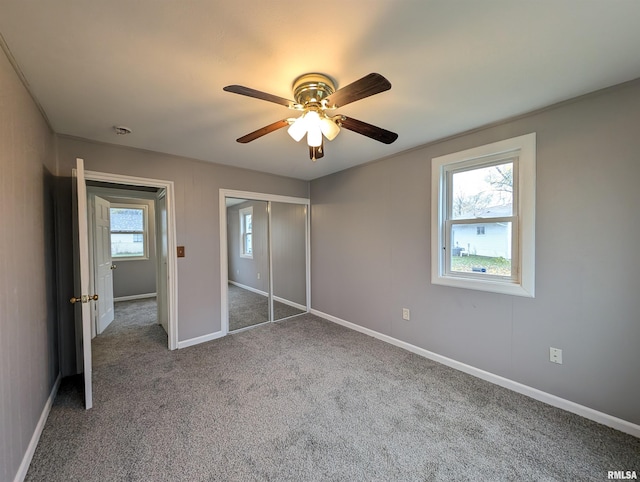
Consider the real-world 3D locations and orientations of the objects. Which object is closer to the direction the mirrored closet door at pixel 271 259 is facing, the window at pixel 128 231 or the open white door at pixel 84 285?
the open white door

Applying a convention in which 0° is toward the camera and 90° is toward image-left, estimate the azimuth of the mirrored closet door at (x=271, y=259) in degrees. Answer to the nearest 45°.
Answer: approximately 315°

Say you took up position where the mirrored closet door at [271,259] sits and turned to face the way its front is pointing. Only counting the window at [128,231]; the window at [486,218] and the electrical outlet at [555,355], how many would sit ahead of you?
2

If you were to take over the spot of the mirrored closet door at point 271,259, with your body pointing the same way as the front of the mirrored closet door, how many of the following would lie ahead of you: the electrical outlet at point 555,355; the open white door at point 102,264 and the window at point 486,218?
2

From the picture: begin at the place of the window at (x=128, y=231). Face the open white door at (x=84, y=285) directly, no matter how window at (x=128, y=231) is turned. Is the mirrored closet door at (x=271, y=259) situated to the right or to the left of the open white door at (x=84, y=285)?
left

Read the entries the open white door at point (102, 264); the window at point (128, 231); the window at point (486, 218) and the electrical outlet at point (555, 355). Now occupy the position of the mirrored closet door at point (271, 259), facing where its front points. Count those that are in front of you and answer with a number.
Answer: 2

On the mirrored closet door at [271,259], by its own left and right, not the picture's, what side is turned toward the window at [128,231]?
back

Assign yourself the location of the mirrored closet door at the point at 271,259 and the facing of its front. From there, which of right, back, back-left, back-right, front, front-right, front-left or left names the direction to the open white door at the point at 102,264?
back-right

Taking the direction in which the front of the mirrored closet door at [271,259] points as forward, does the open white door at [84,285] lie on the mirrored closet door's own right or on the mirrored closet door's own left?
on the mirrored closet door's own right
